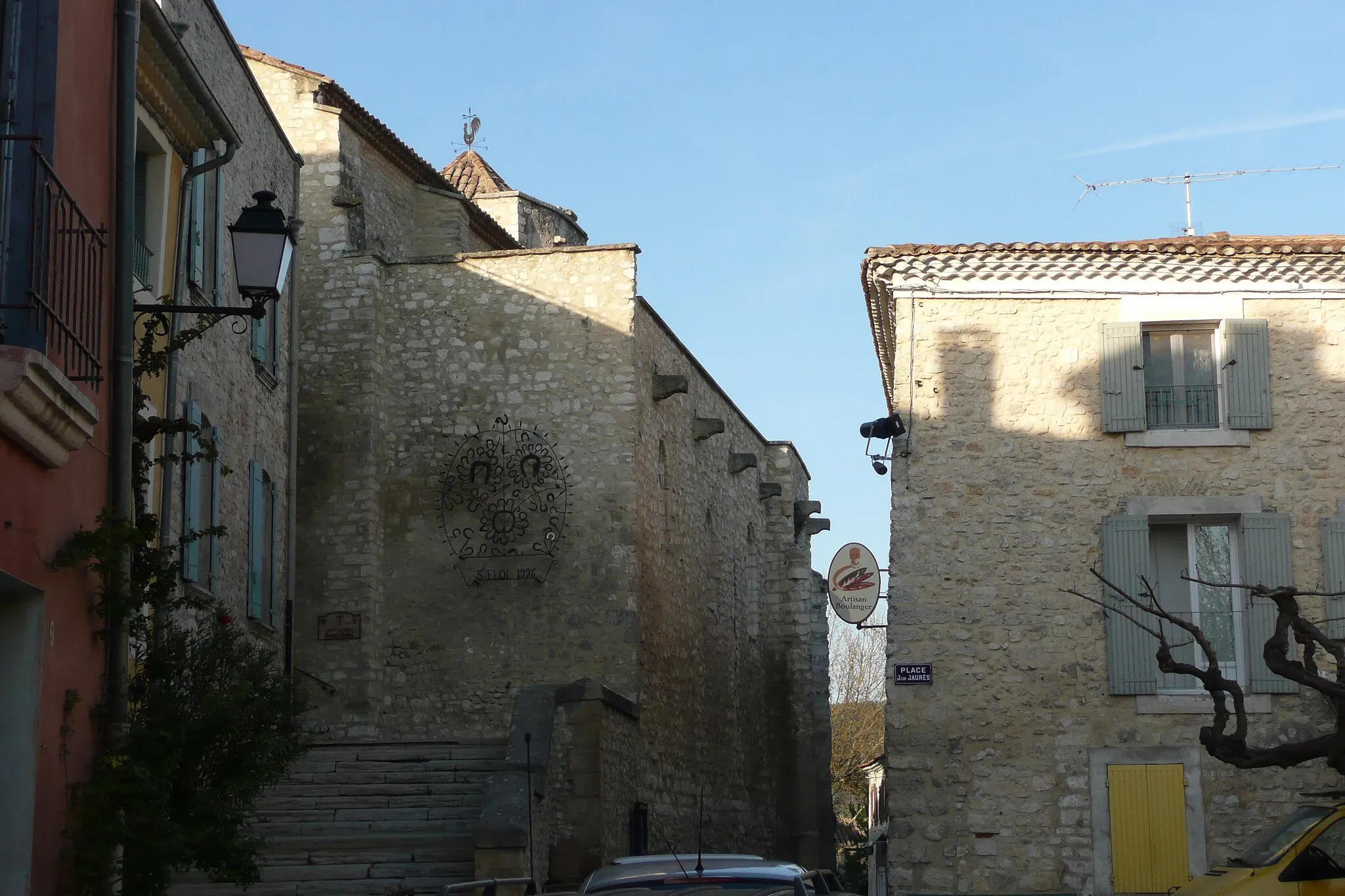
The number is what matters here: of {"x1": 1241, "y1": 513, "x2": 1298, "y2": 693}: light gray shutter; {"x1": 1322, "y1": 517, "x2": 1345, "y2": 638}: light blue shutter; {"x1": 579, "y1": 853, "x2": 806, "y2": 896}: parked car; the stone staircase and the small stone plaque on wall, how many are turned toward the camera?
4

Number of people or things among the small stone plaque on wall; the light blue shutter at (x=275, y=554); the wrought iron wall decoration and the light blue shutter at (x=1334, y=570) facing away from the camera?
0

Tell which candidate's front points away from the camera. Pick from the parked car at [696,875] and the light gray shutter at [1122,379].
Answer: the parked car

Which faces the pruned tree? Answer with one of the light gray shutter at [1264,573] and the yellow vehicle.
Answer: the light gray shutter

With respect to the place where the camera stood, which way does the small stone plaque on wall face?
facing the viewer

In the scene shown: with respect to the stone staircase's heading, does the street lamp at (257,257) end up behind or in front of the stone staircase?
in front

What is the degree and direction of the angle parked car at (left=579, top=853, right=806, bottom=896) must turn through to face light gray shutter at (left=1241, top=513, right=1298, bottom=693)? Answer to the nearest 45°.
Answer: approximately 45° to its right

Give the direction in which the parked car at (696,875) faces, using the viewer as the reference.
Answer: facing away from the viewer

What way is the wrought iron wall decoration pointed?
toward the camera

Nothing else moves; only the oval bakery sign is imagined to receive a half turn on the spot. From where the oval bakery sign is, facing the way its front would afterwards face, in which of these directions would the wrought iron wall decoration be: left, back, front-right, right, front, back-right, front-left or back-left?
left

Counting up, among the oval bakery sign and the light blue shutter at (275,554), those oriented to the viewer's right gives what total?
1

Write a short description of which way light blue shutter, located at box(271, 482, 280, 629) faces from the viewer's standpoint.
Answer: facing to the right of the viewer

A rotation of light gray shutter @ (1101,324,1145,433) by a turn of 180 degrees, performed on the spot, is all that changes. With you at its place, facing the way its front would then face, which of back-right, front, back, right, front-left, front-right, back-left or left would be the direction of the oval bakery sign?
front-left

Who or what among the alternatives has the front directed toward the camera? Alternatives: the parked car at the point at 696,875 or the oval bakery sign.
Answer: the oval bakery sign

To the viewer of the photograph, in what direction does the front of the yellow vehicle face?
facing the viewer and to the left of the viewer

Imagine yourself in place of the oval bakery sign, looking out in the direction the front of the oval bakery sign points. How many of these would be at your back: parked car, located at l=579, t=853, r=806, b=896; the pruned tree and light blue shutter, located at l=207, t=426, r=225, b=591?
0

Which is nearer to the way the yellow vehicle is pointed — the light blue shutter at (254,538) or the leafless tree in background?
the light blue shutter

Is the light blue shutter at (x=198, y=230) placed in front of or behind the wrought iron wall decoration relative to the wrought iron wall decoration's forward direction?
in front

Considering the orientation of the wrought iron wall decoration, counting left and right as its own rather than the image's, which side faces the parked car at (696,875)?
front

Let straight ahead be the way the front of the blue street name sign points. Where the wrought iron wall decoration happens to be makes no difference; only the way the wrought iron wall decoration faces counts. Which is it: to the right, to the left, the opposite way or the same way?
the same way
